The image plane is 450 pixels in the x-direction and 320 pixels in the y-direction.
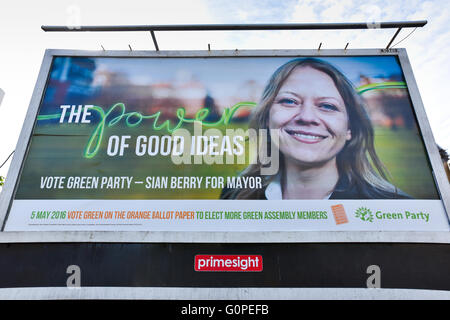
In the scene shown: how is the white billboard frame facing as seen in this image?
toward the camera
